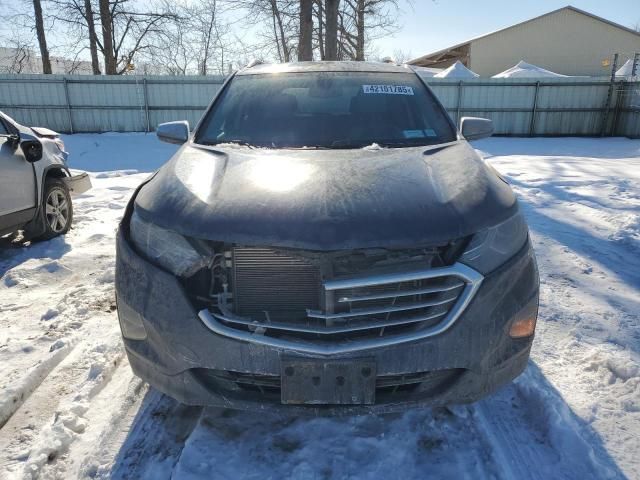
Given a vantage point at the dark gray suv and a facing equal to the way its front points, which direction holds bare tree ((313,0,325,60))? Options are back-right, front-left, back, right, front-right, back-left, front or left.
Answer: back

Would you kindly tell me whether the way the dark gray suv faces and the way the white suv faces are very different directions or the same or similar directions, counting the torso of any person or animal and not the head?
very different directions

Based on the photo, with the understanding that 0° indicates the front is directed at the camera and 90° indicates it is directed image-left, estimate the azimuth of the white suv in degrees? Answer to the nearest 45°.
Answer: approximately 225°

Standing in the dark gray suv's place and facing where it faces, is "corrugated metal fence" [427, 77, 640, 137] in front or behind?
behind

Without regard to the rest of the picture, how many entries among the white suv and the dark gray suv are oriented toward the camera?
1

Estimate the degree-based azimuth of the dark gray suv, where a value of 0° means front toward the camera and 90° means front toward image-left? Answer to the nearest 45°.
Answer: approximately 0°

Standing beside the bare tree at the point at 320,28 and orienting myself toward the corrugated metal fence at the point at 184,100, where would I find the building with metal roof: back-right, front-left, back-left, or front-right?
back-left

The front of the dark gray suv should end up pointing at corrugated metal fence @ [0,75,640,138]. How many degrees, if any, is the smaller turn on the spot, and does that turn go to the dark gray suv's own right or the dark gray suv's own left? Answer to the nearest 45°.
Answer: approximately 180°

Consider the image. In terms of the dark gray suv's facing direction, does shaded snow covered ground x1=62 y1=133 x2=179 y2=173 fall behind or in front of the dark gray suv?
behind
